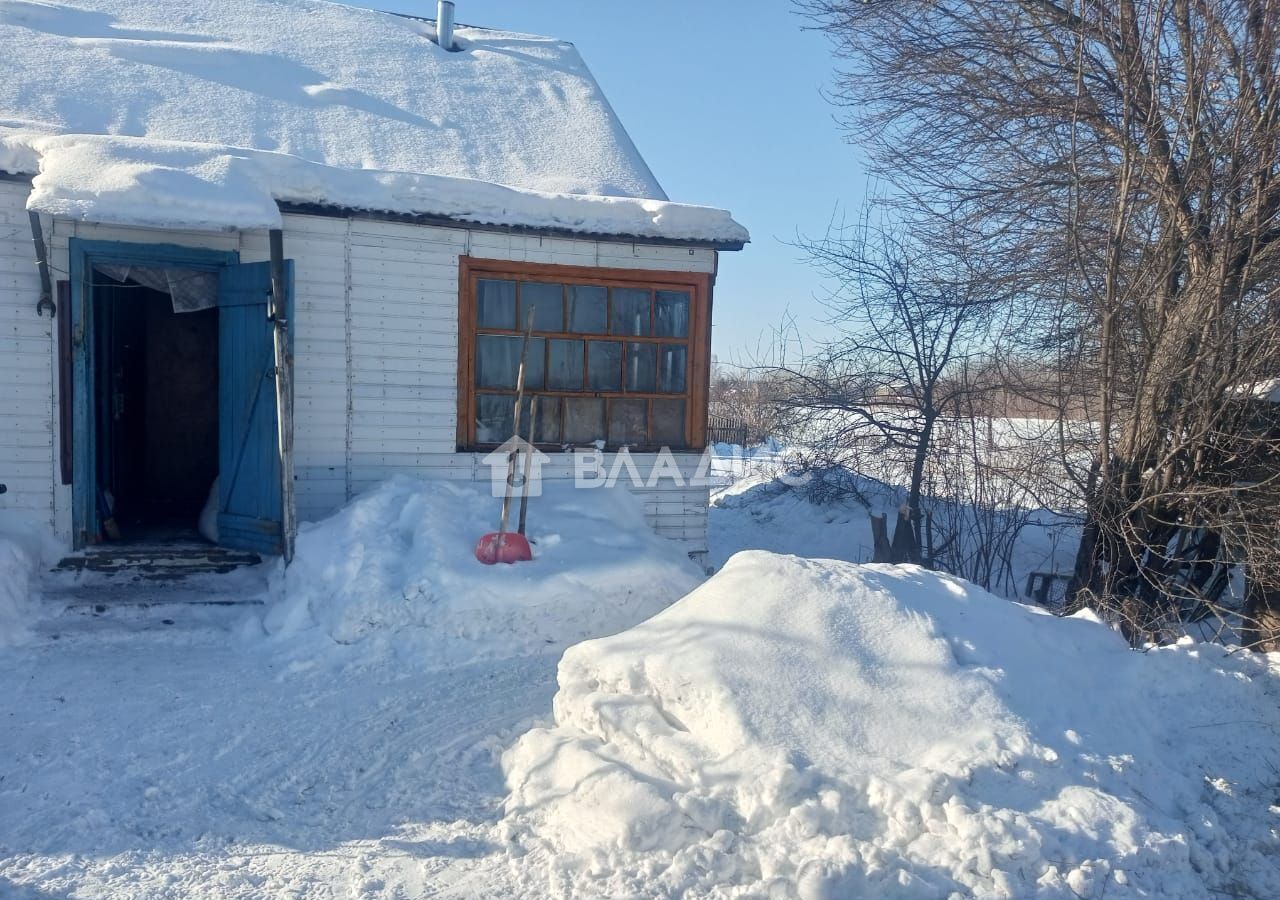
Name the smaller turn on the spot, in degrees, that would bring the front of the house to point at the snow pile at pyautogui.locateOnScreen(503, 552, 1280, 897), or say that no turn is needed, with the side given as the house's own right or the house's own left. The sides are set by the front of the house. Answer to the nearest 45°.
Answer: approximately 45° to the house's own left

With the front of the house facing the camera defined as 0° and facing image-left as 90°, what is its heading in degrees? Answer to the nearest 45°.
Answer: approximately 0°

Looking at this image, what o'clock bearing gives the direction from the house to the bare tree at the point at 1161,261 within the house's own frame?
The bare tree is roughly at 10 o'clock from the house.
